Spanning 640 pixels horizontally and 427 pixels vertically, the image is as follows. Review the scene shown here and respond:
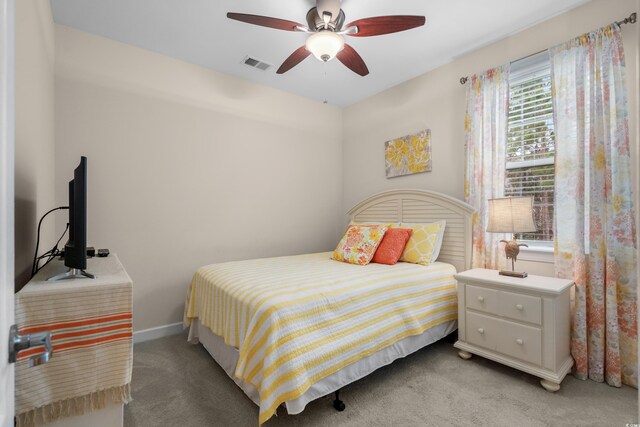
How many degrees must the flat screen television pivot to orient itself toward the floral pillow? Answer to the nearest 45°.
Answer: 0° — it already faces it

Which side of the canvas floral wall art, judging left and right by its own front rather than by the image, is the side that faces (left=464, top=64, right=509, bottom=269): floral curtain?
left

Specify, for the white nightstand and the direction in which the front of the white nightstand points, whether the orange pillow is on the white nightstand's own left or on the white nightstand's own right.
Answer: on the white nightstand's own right

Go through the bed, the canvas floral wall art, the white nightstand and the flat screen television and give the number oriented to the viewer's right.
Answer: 1

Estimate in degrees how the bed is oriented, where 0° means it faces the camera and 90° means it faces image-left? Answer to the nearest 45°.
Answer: approximately 45°

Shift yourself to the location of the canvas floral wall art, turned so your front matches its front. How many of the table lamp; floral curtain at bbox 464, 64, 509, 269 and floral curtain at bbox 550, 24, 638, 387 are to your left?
3

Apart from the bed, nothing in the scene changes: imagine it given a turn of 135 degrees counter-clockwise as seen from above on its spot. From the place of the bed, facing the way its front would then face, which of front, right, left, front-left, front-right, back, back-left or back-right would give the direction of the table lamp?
front

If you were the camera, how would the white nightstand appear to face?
facing the viewer and to the left of the viewer

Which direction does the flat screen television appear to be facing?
to the viewer's right
